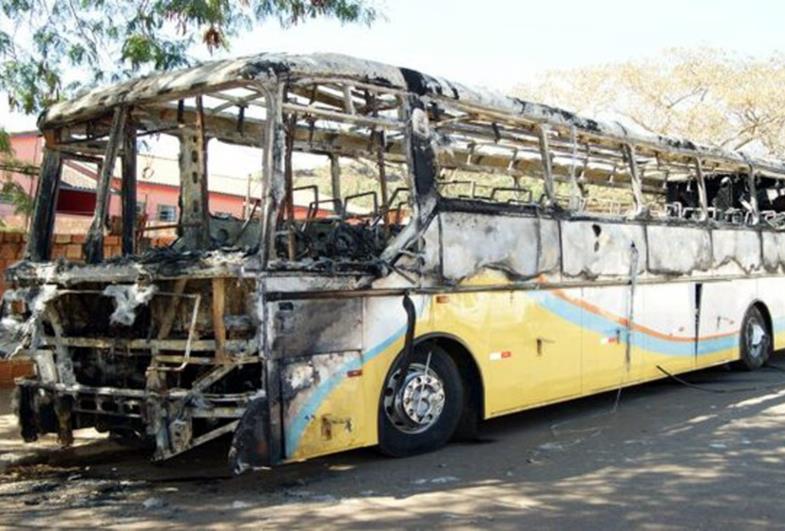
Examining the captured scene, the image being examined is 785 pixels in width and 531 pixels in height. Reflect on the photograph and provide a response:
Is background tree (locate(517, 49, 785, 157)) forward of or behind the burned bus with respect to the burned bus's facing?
behind

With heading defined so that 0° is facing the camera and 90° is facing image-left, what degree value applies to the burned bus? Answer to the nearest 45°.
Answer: approximately 45°
